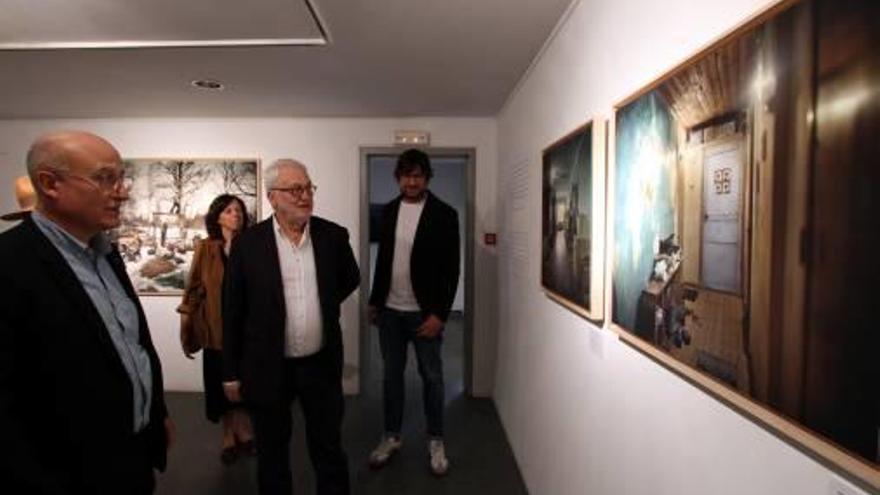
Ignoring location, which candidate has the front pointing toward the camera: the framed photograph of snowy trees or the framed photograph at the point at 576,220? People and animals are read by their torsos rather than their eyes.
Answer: the framed photograph of snowy trees

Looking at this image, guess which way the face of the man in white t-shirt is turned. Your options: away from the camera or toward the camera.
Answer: toward the camera

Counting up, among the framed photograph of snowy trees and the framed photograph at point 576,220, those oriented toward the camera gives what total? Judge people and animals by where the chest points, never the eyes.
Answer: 1

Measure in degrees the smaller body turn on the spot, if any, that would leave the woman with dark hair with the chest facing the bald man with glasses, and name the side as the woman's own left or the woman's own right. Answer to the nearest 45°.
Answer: approximately 45° to the woman's own right

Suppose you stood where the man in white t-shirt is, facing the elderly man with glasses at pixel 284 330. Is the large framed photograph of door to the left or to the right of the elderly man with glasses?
left

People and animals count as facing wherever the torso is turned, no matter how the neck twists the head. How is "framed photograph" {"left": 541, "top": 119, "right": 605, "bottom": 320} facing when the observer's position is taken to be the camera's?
facing to the left of the viewer

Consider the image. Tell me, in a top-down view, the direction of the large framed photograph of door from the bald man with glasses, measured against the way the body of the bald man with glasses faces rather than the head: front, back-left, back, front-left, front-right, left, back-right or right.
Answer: front

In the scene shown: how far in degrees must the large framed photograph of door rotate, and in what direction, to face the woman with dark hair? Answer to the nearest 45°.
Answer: approximately 45° to its right

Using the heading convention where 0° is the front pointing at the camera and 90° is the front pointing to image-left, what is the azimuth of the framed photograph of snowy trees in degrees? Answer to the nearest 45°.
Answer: approximately 0°

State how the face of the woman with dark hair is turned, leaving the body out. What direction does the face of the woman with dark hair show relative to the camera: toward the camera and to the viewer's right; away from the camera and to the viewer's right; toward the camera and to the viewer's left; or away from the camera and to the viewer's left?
toward the camera and to the viewer's right

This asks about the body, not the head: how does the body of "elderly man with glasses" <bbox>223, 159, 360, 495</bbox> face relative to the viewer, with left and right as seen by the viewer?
facing the viewer and to the right of the viewer

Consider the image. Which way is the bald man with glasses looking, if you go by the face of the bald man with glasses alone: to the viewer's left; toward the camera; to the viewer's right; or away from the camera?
to the viewer's right

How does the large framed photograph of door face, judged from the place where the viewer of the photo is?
facing the viewer and to the left of the viewer

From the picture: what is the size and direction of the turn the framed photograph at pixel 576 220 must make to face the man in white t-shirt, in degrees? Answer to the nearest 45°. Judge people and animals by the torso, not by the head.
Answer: approximately 45° to its right

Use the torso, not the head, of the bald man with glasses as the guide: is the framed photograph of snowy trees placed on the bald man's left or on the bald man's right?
on the bald man's left

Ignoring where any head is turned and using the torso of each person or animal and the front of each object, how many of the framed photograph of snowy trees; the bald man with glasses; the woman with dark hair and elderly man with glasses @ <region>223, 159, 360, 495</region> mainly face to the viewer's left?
0

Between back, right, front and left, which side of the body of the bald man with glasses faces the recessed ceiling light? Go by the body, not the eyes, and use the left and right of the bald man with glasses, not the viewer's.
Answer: left
